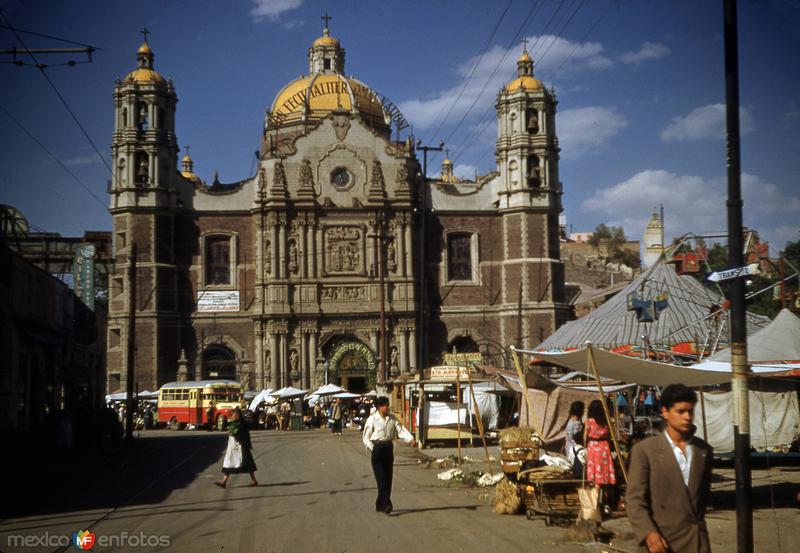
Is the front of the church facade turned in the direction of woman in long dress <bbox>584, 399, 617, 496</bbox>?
yes

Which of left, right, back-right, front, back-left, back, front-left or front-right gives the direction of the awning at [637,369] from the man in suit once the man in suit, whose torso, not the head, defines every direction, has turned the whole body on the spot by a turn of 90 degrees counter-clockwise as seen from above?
front-left

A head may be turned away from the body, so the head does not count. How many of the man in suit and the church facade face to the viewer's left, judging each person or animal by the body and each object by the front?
0

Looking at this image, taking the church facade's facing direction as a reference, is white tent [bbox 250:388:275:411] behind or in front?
in front

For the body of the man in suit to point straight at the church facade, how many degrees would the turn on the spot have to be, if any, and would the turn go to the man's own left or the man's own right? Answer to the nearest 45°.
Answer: approximately 180°

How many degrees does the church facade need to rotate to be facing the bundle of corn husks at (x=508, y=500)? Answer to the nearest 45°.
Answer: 0° — it already faces it

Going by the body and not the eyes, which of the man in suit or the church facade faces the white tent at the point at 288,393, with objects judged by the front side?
the church facade

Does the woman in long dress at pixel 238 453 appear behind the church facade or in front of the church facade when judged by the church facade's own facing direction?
in front

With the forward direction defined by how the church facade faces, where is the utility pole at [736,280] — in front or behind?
in front

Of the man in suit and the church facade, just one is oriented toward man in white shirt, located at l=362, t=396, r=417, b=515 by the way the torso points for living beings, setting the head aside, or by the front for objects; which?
the church facade

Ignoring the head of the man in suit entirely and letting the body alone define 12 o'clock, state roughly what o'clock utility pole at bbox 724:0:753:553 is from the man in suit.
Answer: The utility pole is roughly at 8 o'clock from the man in suit.

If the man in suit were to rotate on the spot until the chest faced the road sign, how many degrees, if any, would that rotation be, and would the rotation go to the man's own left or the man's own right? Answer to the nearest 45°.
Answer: approximately 135° to the man's own left

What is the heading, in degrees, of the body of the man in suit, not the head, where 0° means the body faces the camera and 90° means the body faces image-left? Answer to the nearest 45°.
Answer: approximately 315°
